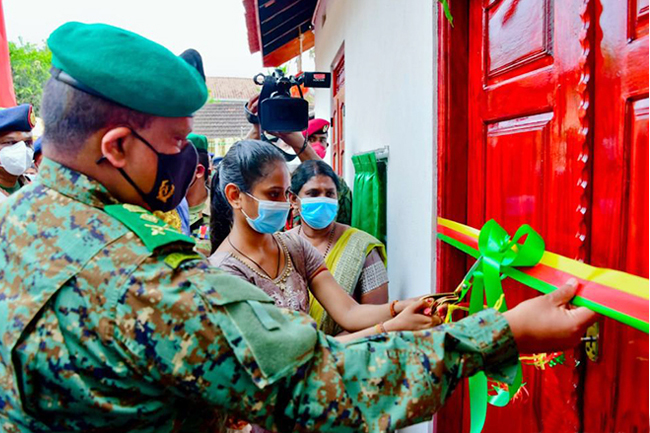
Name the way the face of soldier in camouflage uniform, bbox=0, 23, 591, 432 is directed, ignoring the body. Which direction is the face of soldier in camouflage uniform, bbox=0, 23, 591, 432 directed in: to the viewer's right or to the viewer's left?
to the viewer's right

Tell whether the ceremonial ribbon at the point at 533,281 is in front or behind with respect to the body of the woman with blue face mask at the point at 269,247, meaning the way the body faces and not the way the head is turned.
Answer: in front

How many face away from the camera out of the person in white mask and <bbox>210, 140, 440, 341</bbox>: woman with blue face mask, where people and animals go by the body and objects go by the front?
0

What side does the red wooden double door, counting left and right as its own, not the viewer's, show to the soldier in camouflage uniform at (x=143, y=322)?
front

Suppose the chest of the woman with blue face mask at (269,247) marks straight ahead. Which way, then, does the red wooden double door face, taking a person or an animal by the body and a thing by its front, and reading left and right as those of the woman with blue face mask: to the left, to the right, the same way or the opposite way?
to the right

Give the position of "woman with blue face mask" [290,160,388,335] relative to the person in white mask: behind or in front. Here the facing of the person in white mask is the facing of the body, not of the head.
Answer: in front

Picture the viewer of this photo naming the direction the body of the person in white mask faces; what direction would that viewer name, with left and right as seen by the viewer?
facing the viewer and to the right of the viewer

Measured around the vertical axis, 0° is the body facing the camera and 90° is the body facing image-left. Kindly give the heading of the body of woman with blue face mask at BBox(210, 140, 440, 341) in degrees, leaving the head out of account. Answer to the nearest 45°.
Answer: approximately 315°

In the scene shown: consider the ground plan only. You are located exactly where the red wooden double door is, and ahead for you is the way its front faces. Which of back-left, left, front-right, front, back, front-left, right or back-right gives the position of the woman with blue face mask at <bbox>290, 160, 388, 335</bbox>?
right

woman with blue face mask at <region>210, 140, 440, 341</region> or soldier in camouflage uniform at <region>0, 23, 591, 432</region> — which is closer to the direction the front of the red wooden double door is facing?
the soldier in camouflage uniform

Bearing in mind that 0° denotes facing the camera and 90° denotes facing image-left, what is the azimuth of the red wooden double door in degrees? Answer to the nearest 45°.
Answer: approximately 45°

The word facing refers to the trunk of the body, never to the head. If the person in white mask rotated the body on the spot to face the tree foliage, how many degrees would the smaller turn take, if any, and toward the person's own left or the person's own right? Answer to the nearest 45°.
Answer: approximately 135° to the person's own left

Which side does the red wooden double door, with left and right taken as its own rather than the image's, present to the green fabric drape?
right

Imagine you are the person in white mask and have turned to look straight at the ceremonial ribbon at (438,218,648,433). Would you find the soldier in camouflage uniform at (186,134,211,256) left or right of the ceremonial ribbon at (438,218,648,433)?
left
